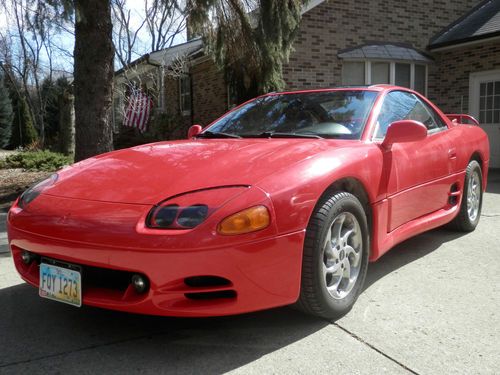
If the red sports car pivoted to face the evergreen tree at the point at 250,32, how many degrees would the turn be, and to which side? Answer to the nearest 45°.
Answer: approximately 135° to its right

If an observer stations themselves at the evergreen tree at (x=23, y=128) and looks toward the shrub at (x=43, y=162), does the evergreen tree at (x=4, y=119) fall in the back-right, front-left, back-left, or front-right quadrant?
back-right

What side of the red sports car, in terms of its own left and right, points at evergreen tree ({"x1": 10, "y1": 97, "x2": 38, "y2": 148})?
right

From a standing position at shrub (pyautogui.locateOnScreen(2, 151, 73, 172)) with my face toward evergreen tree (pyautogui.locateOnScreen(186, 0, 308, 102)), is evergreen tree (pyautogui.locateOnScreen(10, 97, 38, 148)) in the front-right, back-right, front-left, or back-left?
back-left

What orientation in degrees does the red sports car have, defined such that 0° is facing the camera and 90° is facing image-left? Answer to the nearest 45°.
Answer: approximately 45°

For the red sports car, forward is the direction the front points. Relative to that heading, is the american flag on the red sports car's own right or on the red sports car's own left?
on the red sports car's own right

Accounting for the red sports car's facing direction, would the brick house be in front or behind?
behind

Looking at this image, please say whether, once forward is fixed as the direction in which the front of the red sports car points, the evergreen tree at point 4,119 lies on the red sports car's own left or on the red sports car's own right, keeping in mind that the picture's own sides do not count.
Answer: on the red sports car's own right
